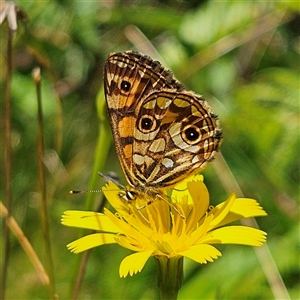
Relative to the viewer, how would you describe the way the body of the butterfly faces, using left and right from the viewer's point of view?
facing to the left of the viewer
